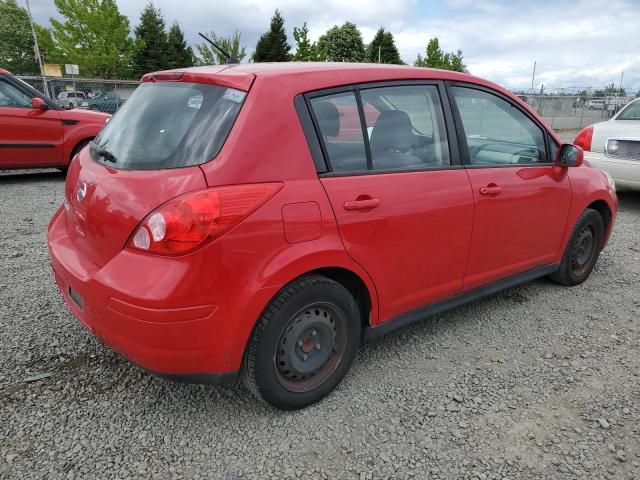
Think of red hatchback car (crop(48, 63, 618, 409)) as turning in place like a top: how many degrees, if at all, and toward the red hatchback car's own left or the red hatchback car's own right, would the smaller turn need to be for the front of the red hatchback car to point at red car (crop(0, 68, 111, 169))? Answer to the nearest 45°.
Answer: approximately 90° to the red hatchback car's own left

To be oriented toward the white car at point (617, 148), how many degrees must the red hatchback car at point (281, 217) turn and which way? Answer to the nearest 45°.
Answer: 0° — it already faces it

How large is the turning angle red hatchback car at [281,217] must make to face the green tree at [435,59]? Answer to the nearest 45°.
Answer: approximately 45° to its left

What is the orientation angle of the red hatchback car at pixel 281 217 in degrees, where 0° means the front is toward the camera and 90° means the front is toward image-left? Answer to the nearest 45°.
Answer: approximately 225°

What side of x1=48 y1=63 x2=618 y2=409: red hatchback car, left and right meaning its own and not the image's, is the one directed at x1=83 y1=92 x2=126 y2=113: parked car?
left

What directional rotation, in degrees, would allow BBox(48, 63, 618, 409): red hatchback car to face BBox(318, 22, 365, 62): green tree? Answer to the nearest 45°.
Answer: approximately 45° to its left
